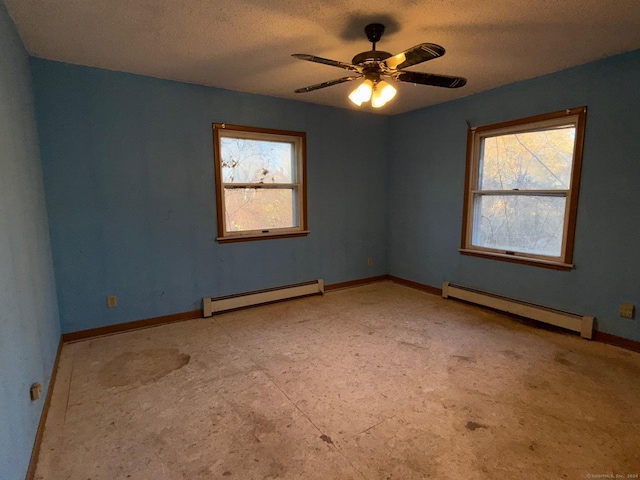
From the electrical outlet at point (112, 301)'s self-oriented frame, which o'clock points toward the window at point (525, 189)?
The window is roughly at 10 o'clock from the electrical outlet.

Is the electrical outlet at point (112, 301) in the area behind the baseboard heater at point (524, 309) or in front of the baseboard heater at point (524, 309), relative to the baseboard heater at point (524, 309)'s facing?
in front

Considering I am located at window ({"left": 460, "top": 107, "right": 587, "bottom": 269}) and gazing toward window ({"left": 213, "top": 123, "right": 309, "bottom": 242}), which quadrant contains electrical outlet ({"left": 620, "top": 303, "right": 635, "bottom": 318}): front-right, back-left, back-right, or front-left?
back-left

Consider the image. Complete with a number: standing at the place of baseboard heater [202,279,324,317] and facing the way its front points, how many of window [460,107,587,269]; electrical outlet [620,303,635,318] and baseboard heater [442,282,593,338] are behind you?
0

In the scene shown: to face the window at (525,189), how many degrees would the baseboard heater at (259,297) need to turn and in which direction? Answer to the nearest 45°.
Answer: approximately 45° to its left

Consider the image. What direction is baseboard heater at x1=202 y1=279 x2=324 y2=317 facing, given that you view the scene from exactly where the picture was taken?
facing the viewer and to the right of the viewer

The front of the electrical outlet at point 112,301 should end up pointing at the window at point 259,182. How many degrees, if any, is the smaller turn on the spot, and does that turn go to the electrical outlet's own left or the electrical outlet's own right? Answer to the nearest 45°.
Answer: approximately 90° to the electrical outlet's own left

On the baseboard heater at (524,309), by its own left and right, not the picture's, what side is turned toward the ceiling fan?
front

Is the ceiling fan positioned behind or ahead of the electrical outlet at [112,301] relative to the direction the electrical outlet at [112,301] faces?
ahead

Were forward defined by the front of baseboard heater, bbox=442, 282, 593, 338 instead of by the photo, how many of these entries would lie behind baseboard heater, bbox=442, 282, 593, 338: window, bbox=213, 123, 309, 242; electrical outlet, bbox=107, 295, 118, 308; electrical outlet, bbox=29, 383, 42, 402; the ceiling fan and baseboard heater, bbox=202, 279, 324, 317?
0

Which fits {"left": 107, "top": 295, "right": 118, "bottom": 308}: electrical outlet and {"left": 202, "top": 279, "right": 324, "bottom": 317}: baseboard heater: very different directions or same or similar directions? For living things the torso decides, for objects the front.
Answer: same or similar directions

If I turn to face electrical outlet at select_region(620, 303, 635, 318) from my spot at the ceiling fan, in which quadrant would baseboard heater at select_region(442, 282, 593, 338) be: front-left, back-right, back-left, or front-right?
front-left

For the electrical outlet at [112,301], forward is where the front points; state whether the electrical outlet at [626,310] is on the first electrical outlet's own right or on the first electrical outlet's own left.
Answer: on the first electrical outlet's own left

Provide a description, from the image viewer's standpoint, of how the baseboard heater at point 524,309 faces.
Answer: facing the viewer and to the left of the viewer

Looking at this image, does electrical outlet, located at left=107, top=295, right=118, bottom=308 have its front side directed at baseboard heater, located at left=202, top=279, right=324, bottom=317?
no

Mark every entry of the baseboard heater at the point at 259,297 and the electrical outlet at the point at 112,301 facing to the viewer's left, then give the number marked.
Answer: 0

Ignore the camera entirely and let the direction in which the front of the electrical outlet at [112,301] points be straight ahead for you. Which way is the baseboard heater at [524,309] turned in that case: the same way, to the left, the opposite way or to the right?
to the right

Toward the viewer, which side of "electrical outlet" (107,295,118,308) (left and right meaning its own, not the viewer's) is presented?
front
